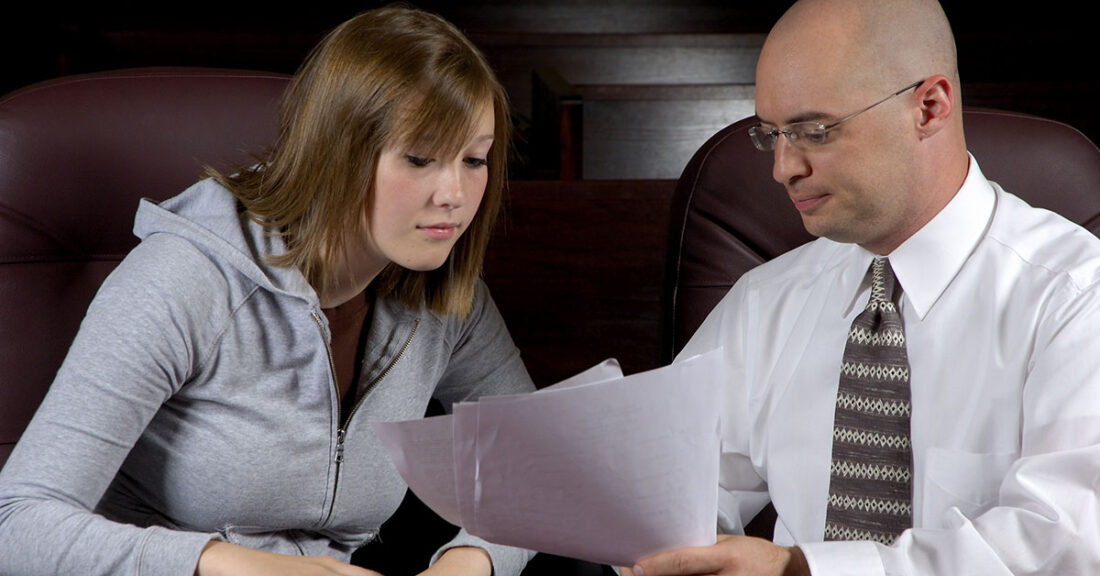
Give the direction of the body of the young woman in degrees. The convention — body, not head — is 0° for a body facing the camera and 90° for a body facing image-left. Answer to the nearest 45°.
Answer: approximately 315°

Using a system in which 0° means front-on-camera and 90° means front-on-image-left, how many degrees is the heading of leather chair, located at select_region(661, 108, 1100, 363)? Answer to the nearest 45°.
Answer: approximately 0°

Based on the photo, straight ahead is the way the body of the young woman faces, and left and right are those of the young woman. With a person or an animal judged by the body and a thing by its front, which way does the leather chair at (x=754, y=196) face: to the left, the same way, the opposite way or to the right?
to the right

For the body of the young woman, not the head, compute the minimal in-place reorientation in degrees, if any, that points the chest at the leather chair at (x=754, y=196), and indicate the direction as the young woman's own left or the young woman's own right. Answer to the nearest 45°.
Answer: approximately 45° to the young woman's own left

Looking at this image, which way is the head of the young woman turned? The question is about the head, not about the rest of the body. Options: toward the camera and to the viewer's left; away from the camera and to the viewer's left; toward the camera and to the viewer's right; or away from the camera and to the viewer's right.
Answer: toward the camera and to the viewer's right

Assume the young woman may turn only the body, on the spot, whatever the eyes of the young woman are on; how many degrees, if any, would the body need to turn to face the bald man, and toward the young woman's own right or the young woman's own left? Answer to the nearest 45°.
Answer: approximately 45° to the young woman's own left

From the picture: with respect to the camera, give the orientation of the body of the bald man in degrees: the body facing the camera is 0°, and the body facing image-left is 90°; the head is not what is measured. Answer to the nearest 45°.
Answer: approximately 45°
